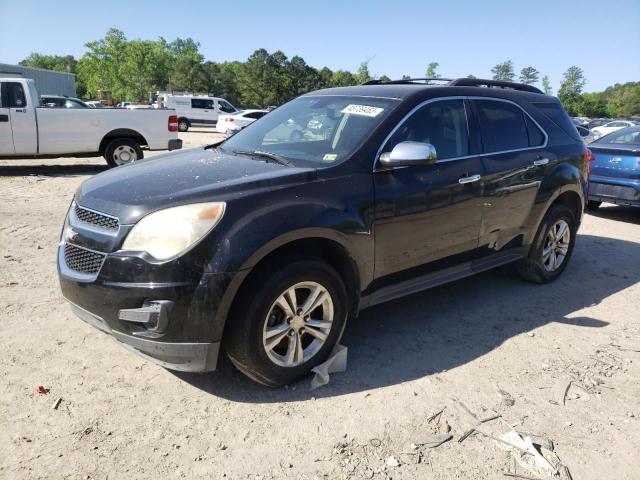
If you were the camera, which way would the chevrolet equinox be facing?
facing the viewer and to the left of the viewer

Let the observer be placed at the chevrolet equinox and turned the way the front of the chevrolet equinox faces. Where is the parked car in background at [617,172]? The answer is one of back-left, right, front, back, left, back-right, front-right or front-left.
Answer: back

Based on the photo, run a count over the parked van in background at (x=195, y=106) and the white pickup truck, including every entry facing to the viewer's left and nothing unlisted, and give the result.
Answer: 1

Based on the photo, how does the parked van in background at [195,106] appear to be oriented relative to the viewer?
to the viewer's right

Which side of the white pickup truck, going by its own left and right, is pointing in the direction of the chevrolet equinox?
left

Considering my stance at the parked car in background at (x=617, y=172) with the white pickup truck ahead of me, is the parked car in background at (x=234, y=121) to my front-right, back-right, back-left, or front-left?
front-right

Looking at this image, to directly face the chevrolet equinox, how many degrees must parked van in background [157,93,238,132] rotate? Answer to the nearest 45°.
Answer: approximately 90° to its right

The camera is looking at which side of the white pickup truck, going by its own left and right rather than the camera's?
left

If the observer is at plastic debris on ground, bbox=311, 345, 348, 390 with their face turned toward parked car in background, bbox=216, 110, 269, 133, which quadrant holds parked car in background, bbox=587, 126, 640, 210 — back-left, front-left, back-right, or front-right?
front-right

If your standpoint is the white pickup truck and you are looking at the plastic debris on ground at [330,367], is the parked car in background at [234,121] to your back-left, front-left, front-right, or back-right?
back-left

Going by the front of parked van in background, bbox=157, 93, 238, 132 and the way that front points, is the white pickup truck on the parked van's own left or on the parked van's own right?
on the parked van's own right
